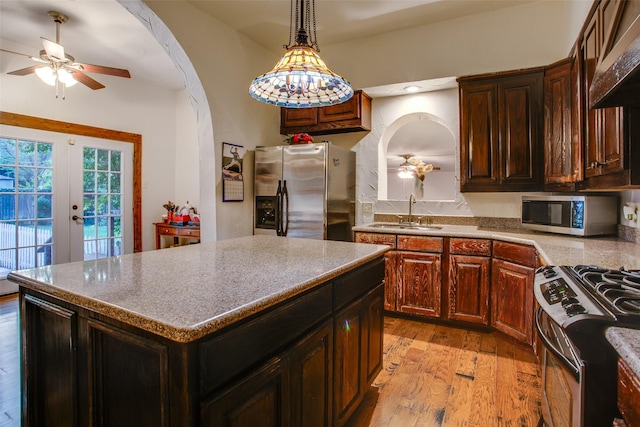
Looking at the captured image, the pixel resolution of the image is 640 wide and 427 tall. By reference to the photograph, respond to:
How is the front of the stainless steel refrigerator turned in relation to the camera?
facing the viewer and to the left of the viewer

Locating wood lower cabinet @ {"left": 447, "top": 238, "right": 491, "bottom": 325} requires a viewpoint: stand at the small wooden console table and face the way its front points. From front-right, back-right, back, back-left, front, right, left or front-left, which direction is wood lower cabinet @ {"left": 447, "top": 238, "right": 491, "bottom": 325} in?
left

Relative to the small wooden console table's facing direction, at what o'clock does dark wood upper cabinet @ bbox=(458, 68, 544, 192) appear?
The dark wood upper cabinet is roughly at 9 o'clock from the small wooden console table.

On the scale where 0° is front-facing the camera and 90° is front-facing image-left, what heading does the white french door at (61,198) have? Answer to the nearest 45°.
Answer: approximately 315°

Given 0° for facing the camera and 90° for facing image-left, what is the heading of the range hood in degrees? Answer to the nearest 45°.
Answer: approximately 90°

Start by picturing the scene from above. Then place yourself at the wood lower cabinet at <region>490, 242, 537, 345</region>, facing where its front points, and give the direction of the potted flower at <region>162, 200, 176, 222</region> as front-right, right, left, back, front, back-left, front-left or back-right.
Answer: front-right

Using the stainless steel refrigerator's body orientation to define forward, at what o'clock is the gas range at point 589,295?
The gas range is roughly at 10 o'clock from the stainless steel refrigerator.

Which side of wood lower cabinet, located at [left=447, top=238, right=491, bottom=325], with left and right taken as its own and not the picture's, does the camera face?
front

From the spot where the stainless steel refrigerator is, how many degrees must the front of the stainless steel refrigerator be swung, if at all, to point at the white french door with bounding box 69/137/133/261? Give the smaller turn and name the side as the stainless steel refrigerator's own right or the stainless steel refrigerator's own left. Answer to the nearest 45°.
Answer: approximately 90° to the stainless steel refrigerator's own right

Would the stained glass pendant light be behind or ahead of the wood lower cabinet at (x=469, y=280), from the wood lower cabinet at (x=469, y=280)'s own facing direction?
ahead
